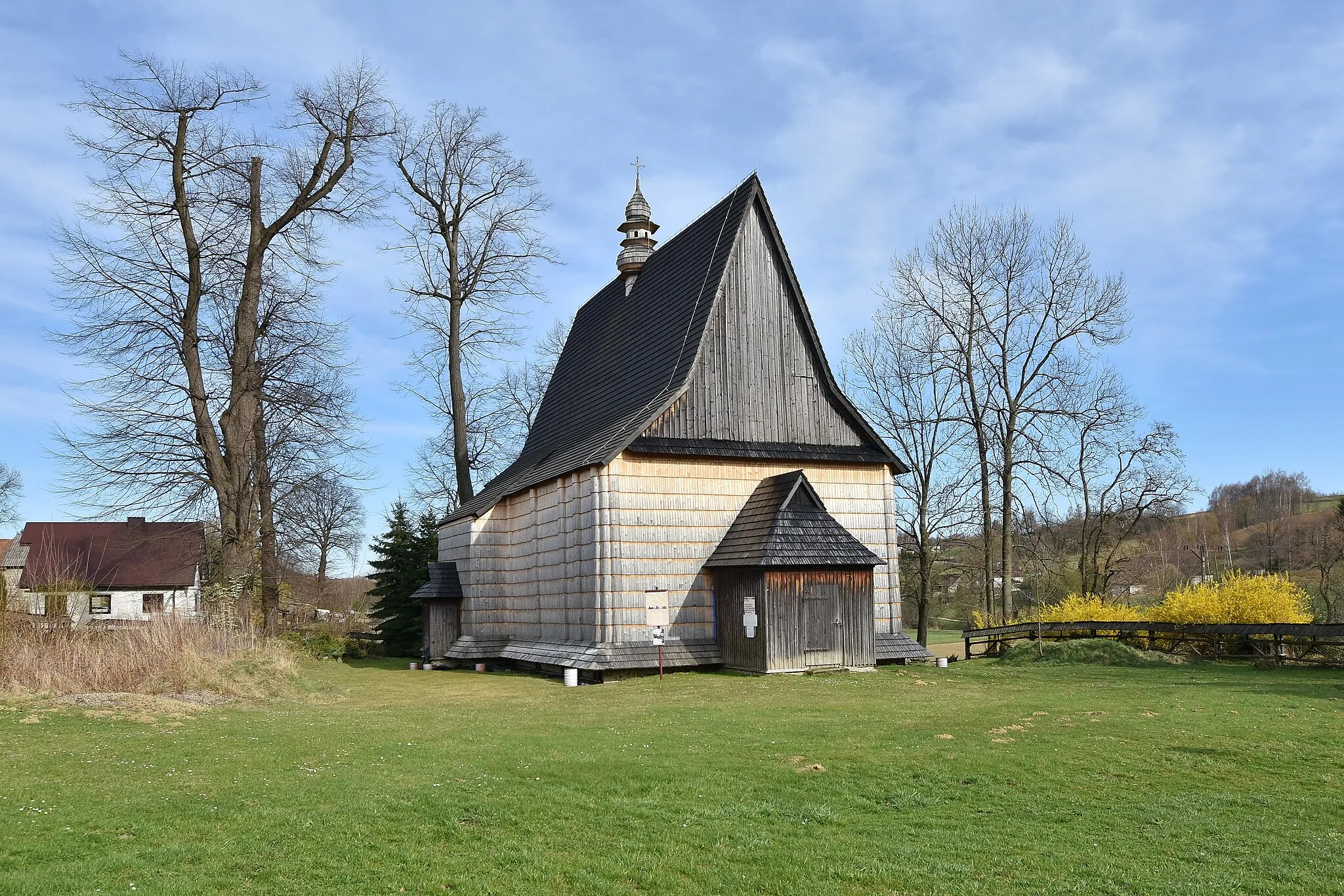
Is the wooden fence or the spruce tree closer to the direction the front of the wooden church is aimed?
the wooden fence

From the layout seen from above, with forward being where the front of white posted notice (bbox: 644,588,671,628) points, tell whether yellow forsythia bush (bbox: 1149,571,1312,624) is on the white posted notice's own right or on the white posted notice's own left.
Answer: on the white posted notice's own left

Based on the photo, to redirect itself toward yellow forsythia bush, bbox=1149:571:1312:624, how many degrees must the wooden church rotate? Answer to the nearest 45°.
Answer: approximately 45° to its left

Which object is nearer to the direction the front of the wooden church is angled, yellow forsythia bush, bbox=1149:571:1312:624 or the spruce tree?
the yellow forsythia bush

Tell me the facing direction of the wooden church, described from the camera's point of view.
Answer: facing the viewer and to the right of the viewer

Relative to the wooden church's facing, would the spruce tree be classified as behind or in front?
behind

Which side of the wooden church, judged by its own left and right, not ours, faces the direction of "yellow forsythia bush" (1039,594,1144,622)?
left

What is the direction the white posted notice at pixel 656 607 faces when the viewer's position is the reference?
facing the viewer

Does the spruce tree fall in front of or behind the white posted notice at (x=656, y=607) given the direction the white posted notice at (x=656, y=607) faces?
behind

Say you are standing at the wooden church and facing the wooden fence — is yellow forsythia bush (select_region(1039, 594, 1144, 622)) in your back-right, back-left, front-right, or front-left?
front-left
